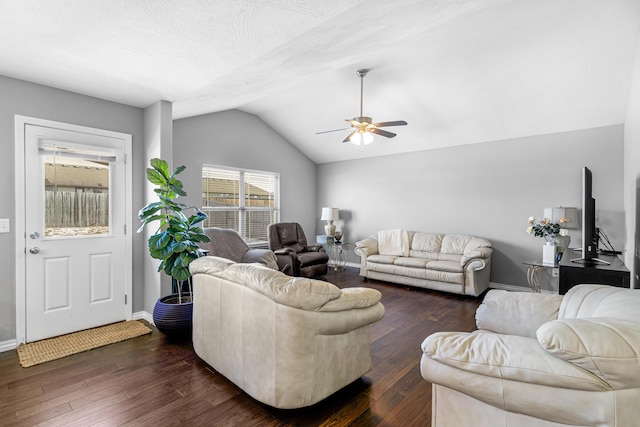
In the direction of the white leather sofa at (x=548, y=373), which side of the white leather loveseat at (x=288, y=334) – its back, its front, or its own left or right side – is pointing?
right

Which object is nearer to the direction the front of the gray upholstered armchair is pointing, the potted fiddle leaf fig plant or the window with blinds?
the potted fiddle leaf fig plant

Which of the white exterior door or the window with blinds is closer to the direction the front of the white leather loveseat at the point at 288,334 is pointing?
the window with blinds

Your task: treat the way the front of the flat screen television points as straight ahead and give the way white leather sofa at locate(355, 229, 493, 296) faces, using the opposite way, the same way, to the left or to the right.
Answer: to the left

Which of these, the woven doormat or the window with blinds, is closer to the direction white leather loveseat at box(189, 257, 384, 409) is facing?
the window with blinds

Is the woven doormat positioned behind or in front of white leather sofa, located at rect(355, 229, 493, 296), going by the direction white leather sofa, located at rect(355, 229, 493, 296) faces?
in front

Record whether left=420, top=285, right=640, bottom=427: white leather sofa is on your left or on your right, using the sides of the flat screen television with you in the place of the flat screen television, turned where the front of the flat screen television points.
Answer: on your left

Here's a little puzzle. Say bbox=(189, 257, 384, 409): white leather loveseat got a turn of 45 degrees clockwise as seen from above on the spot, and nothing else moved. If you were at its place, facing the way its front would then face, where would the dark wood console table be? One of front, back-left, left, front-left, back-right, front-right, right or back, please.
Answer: front

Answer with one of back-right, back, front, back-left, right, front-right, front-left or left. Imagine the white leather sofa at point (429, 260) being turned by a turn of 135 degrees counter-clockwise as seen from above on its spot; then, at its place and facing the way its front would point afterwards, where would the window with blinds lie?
back

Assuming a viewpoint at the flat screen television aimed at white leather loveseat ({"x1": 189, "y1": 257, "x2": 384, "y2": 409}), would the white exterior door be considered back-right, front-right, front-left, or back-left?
front-right

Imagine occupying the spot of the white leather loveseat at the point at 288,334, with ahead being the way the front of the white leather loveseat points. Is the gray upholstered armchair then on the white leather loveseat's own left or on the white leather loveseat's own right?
on the white leather loveseat's own left

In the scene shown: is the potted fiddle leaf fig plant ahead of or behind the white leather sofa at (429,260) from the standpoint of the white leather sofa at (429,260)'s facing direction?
ahead

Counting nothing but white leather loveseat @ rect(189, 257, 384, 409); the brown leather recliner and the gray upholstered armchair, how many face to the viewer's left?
0

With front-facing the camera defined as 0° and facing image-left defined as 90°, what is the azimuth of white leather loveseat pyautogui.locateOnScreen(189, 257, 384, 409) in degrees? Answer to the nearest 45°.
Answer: approximately 225°

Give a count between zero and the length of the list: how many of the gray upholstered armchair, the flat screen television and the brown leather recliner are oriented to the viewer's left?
1

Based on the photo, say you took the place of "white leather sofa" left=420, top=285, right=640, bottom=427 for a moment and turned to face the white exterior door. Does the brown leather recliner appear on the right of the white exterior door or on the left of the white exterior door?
right

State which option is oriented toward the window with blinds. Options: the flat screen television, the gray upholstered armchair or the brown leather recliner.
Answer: the flat screen television

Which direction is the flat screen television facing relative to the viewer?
to the viewer's left

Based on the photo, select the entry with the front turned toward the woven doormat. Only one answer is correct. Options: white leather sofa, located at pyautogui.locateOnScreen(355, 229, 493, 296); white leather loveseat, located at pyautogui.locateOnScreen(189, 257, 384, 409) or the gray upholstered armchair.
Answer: the white leather sofa
